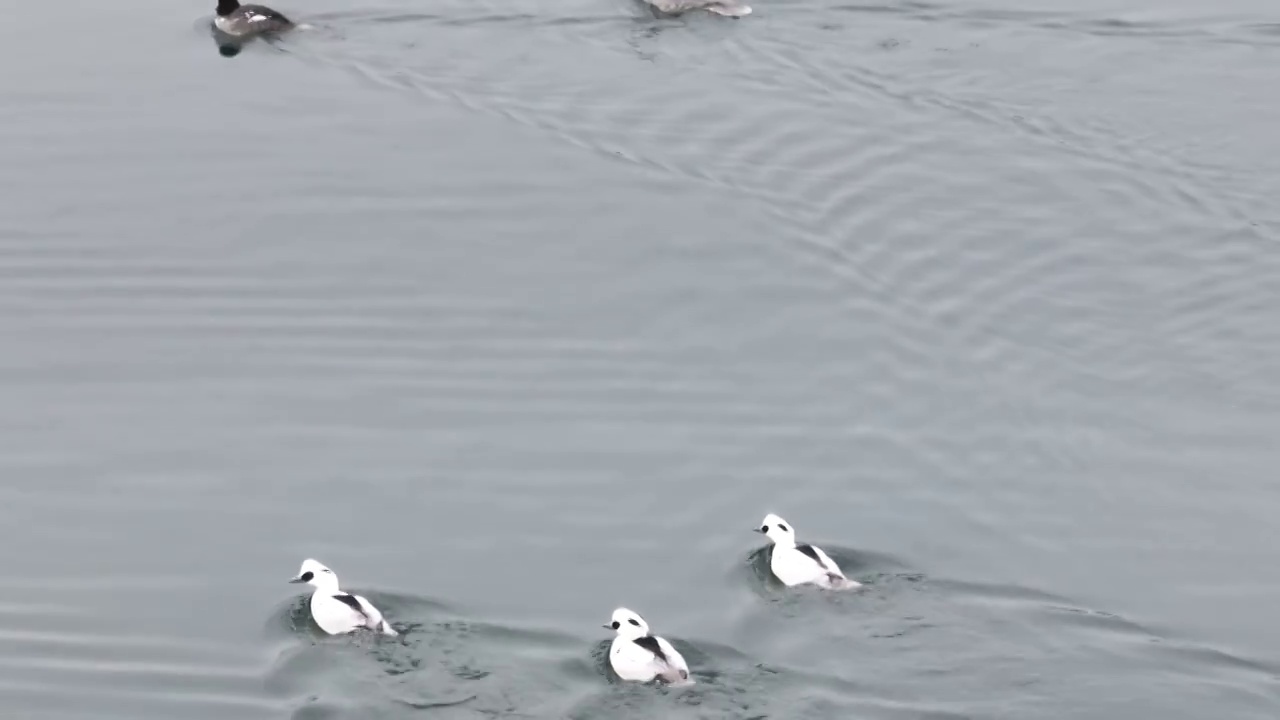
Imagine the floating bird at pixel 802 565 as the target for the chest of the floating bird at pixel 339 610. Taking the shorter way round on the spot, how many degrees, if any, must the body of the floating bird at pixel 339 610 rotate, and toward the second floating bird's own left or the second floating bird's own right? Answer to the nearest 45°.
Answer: approximately 180°

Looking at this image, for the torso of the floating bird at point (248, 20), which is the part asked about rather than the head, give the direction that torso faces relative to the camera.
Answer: to the viewer's left

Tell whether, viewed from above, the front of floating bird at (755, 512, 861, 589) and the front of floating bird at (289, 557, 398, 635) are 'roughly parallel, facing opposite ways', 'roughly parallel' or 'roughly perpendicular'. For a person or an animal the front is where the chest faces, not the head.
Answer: roughly parallel

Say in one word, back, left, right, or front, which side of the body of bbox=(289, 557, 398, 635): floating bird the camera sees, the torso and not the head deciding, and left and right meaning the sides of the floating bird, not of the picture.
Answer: left

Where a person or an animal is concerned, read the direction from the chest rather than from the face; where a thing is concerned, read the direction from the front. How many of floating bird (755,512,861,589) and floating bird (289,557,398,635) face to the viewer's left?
2

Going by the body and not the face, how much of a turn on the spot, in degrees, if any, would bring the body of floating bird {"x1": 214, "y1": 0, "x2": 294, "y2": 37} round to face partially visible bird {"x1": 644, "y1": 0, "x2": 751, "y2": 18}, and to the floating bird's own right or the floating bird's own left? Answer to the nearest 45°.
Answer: approximately 180°

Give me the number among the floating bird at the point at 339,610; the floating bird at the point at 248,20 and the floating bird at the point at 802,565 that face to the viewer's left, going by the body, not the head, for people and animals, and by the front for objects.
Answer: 3

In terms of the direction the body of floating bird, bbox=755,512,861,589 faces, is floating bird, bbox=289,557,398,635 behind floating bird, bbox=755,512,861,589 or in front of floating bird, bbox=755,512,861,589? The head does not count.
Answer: in front

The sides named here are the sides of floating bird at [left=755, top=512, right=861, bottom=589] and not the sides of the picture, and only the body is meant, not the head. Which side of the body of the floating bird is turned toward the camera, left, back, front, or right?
left

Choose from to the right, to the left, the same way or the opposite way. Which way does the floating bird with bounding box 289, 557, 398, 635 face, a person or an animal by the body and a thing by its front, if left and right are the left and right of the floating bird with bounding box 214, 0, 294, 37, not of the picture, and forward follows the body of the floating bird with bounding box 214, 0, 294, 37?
the same way

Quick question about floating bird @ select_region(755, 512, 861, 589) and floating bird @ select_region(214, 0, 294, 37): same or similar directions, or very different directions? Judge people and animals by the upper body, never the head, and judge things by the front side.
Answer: same or similar directions
